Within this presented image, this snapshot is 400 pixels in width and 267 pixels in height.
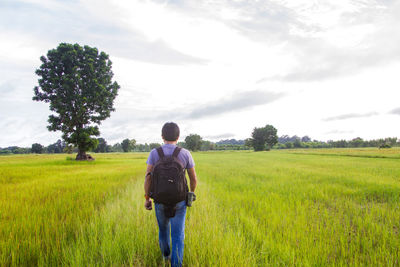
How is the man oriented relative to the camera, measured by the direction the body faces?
away from the camera

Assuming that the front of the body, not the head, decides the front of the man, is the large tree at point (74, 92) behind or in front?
in front

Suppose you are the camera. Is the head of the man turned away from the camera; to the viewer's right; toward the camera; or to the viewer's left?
away from the camera
